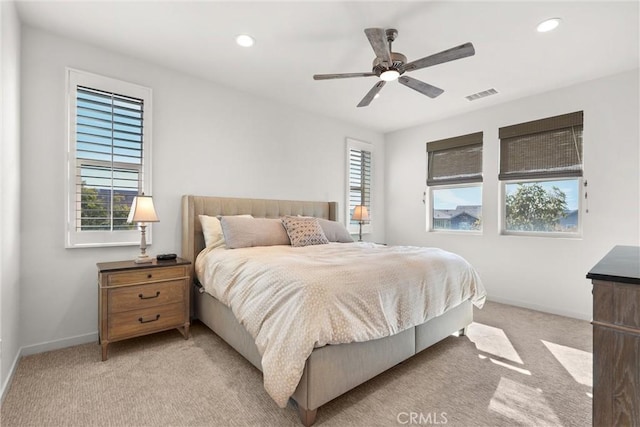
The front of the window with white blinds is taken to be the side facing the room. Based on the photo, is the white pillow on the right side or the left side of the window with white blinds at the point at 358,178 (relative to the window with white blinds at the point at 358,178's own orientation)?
on its right

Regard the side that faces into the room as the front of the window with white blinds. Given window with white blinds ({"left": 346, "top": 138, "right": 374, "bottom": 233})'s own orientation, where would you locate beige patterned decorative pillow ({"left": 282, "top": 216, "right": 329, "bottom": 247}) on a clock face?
The beige patterned decorative pillow is roughly at 2 o'clock from the window with white blinds.

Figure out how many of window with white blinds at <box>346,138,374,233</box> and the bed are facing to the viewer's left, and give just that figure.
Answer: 0

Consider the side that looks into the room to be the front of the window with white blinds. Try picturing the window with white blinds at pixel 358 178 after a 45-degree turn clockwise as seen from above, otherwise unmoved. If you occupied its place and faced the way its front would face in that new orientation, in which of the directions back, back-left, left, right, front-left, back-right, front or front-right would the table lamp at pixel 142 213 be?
front-right

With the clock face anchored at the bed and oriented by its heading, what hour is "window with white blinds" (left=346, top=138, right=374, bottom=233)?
The window with white blinds is roughly at 8 o'clock from the bed.

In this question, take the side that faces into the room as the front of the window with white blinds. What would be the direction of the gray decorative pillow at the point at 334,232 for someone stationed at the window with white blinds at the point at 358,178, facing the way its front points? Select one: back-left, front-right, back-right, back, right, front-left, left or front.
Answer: front-right

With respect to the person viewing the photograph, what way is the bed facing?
facing the viewer and to the right of the viewer

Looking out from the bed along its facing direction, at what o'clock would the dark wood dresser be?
The dark wood dresser is roughly at 12 o'clock from the bed.

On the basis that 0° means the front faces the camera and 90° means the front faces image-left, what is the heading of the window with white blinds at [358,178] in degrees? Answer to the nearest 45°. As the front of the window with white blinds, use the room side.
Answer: approximately 315°

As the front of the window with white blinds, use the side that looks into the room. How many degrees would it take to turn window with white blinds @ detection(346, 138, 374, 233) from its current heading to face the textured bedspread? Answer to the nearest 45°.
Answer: approximately 45° to its right

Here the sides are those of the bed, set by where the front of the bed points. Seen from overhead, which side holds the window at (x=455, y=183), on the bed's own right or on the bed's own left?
on the bed's own left

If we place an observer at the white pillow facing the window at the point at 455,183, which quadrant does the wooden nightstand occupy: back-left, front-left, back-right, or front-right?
back-right
